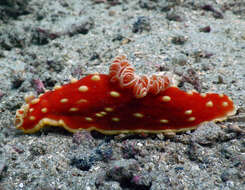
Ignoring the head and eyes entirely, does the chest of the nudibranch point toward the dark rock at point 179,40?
no

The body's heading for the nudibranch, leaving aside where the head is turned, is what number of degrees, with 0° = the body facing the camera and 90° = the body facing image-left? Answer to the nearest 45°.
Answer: approximately 90°

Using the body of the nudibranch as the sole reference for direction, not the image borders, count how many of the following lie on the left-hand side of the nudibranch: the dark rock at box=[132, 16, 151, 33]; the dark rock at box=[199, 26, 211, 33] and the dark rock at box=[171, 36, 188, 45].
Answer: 0

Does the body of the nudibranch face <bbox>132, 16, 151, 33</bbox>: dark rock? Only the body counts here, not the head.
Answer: no

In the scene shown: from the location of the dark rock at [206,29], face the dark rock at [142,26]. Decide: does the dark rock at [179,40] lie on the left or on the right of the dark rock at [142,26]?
left

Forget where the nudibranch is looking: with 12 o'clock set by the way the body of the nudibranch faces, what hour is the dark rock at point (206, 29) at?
The dark rock is roughly at 4 o'clock from the nudibranch.

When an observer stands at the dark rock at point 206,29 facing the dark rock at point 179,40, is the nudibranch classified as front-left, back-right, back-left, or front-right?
front-left
